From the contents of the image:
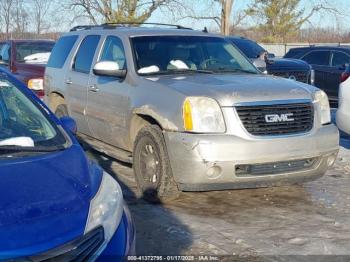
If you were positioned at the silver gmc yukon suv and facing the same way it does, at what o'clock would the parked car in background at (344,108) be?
The parked car in background is roughly at 9 o'clock from the silver gmc yukon suv.

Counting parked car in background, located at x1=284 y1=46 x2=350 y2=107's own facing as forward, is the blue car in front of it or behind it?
in front

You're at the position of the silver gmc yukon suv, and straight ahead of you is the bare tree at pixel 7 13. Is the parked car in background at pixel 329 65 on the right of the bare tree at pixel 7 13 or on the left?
right

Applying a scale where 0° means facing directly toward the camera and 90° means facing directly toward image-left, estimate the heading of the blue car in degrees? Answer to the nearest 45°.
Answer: approximately 315°

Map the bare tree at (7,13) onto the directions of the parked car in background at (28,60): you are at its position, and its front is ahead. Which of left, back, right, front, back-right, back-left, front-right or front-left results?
back-left

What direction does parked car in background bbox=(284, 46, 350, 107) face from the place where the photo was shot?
facing the viewer and to the left of the viewer

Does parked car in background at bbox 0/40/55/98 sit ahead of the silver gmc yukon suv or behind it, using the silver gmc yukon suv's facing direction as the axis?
behind

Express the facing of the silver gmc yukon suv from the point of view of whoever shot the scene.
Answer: facing the viewer and to the right of the viewer

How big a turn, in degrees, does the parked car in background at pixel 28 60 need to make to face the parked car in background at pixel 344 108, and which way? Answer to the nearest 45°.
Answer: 0° — it already faces it

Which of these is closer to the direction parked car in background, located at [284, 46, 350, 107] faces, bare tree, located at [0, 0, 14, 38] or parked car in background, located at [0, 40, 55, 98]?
the parked car in background

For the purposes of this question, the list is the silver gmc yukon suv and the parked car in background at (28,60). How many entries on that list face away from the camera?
0

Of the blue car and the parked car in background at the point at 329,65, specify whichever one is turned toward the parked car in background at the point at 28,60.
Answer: the parked car in background at the point at 329,65

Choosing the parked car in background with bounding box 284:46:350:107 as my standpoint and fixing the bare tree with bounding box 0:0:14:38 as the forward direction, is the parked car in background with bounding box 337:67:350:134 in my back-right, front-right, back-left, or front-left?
back-left

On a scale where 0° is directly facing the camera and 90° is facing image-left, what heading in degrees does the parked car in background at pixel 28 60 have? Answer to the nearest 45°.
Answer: approximately 315°

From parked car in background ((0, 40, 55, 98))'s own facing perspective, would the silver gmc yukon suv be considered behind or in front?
in front

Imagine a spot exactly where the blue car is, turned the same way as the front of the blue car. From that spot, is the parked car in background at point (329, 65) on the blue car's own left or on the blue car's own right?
on the blue car's own left

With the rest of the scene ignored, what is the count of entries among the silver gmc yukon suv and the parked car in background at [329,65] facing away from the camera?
0

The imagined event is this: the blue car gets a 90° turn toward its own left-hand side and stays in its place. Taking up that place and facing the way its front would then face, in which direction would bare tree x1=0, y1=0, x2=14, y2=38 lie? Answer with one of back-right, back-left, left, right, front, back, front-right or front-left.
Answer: front-left
